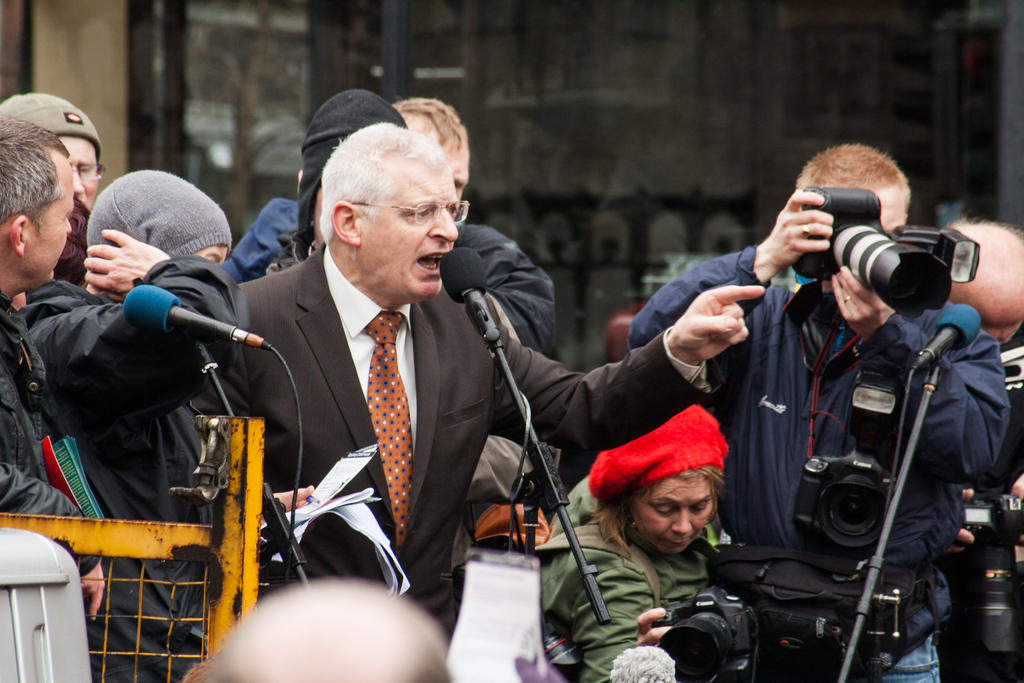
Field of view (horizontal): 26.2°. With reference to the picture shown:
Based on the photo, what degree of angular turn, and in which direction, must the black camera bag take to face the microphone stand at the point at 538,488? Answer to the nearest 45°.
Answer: approximately 45° to its right

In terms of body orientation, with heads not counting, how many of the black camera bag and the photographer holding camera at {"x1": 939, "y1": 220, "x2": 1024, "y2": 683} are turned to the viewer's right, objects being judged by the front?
0

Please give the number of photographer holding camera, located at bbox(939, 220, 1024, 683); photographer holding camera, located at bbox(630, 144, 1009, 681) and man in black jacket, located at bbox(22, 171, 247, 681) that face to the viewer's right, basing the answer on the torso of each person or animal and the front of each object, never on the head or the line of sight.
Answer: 1

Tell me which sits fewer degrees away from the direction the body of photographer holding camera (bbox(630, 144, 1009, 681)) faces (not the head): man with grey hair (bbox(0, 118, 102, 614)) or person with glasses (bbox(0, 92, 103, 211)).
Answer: the man with grey hair

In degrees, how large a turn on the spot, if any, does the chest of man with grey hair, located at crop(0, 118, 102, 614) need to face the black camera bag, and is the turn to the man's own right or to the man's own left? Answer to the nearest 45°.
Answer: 0° — they already face it

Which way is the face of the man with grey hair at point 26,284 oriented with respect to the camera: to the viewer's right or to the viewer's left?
to the viewer's right

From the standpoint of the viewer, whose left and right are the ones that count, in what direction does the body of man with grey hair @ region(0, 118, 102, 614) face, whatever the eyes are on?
facing to the right of the viewer

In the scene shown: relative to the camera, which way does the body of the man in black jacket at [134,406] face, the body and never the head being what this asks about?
to the viewer's right

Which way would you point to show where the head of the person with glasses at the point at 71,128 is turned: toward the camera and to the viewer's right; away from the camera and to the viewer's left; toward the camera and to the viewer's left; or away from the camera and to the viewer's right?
toward the camera and to the viewer's right
